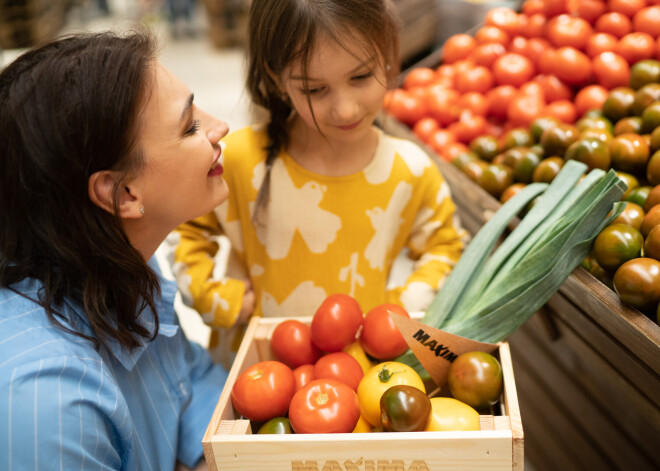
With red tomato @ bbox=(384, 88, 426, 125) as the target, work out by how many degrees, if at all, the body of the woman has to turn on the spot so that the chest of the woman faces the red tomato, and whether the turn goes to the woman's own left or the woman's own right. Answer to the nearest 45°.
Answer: approximately 45° to the woman's own left

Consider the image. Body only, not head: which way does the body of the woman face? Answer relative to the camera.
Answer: to the viewer's right

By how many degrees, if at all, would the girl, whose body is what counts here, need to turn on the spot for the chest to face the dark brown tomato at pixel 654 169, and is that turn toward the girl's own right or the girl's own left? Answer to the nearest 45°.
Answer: approximately 90° to the girl's own left

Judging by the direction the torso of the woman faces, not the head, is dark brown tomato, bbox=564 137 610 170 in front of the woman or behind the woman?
in front

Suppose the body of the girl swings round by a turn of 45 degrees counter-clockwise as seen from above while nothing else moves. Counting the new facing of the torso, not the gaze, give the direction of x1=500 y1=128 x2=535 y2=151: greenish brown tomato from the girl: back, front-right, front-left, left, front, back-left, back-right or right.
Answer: left

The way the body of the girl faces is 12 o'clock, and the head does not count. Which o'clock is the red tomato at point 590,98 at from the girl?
The red tomato is roughly at 8 o'clock from the girl.

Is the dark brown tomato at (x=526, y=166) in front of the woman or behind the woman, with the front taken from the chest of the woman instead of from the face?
in front

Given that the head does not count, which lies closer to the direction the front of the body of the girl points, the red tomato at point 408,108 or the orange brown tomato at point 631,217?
the orange brown tomato

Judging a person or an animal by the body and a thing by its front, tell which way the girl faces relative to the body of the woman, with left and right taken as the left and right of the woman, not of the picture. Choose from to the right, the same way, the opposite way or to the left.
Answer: to the right

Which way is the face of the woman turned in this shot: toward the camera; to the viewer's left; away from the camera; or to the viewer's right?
to the viewer's right

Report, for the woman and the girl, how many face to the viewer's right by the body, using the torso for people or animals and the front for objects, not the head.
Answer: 1

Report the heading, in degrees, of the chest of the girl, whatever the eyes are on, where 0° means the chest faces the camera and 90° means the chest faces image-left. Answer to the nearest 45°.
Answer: approximately 0°

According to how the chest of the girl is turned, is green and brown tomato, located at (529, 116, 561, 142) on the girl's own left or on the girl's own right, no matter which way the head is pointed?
on the girl's own left

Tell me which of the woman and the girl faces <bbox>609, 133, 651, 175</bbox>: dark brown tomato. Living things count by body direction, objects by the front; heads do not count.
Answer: the woman

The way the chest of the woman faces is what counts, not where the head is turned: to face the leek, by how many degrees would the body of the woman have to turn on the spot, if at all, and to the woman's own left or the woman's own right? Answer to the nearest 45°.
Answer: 0° — they already face it
